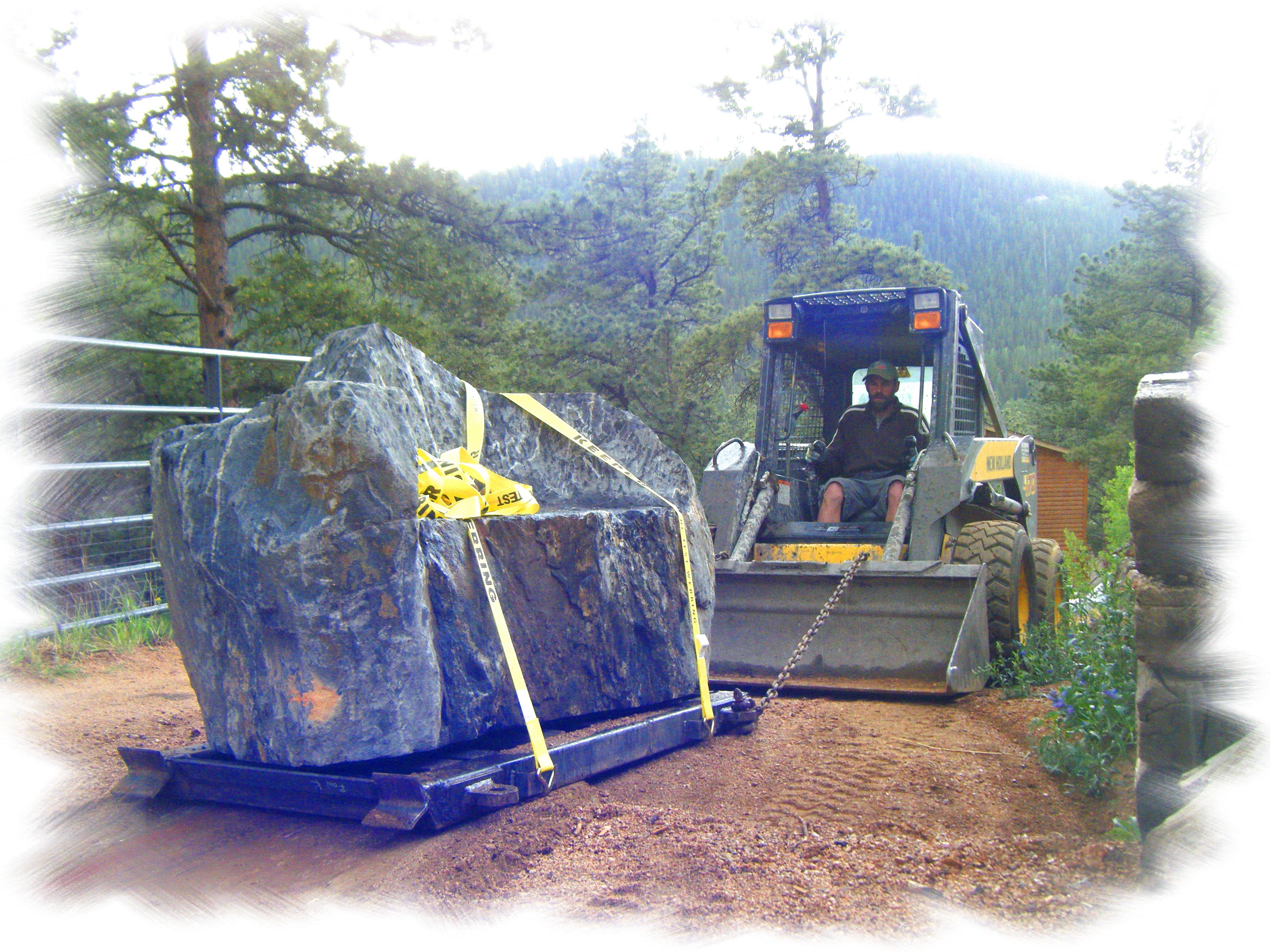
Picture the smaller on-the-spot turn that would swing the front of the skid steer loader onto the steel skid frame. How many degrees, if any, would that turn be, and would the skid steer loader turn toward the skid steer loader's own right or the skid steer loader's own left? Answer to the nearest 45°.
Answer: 0° — it already faces it

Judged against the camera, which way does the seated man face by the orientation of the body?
toward the camera

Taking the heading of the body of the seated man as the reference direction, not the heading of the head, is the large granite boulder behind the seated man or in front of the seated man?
in front

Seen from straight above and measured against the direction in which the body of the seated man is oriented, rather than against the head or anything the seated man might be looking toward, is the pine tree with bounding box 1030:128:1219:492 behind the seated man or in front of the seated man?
behind

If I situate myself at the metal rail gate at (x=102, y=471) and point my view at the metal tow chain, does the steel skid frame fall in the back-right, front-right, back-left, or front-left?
front-right

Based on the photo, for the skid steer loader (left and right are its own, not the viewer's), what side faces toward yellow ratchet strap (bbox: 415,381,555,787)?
front

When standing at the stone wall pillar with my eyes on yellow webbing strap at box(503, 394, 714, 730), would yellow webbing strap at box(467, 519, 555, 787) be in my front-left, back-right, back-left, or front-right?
front-left

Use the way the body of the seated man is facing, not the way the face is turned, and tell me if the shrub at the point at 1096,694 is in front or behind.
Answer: in front

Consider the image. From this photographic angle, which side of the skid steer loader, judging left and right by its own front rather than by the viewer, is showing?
front

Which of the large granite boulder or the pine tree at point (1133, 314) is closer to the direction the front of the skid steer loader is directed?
the large granite boulder

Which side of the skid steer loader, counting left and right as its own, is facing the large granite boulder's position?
front

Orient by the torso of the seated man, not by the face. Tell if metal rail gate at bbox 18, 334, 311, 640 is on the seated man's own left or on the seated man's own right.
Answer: on the seated man's own right

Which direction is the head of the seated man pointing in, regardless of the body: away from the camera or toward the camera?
toward the camera
